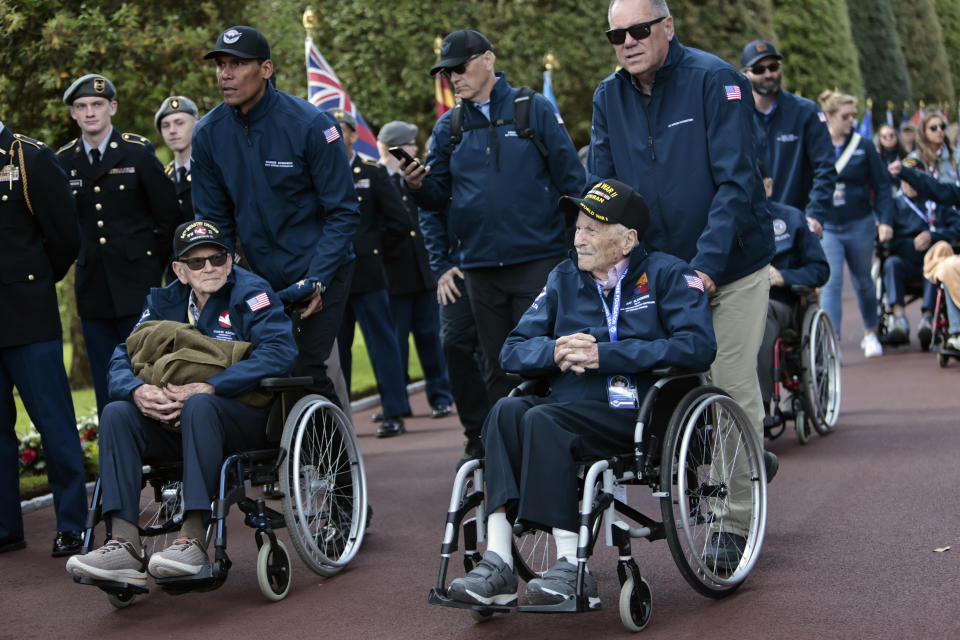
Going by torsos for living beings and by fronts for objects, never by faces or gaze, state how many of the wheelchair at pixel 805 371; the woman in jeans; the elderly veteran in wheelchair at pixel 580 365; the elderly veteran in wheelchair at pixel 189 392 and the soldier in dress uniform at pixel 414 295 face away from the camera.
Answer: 0

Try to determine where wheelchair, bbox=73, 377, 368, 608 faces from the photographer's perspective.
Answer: facing the viewer and to the left of the viewer

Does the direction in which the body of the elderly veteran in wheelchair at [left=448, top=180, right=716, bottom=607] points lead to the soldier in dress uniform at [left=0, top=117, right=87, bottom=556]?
no

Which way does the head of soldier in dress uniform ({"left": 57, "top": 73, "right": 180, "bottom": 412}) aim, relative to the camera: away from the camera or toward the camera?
toward the camera

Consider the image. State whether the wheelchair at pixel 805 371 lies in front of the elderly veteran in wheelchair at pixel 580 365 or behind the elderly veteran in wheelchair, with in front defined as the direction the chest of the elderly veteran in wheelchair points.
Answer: behind

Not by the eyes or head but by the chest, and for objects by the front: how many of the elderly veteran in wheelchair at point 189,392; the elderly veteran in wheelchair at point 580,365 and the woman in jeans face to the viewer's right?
0

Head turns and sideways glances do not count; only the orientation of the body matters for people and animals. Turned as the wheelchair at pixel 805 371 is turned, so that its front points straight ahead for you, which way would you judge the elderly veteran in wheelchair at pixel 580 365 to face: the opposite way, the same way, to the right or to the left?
the same way

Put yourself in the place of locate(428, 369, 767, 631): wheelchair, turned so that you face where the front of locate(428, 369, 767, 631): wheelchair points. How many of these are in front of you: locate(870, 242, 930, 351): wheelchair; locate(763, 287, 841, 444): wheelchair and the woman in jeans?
0

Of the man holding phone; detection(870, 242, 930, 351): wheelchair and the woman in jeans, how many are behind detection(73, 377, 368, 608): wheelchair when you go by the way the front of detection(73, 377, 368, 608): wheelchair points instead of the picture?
3

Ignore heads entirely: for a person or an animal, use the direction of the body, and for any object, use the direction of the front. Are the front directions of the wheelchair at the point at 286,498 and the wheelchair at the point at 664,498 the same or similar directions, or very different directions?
same or similar directions

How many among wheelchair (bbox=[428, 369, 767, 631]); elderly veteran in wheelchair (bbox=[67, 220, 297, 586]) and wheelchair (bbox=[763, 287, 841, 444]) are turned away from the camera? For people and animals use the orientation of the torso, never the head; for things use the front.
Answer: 0

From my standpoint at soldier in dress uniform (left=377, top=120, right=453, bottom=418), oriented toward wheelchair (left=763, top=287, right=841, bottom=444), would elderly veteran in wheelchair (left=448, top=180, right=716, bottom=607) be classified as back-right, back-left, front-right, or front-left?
front-right

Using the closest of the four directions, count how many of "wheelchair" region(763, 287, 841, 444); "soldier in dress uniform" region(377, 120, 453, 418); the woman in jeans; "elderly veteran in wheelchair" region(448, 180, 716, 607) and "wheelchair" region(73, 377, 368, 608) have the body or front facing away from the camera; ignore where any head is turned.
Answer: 0

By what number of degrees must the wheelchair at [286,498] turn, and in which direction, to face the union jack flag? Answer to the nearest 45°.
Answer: approximately 135° to its right

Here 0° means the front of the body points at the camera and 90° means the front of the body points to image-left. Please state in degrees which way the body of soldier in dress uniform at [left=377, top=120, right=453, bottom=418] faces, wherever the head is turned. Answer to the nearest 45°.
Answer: approximately 315°

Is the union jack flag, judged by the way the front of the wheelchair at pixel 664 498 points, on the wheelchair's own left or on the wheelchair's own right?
on the wheelchair's own right
